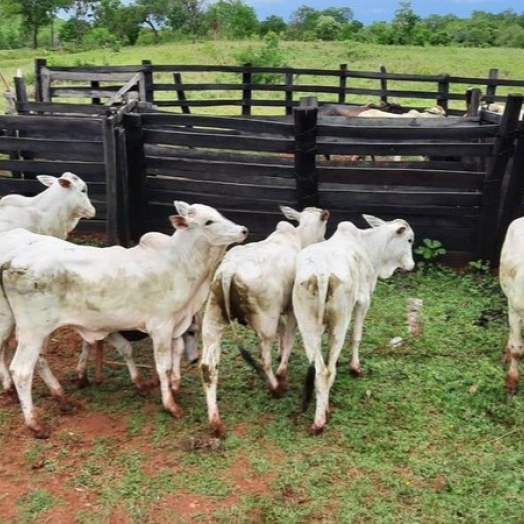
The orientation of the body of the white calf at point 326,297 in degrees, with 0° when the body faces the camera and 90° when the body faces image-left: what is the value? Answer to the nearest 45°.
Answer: approximately 225°

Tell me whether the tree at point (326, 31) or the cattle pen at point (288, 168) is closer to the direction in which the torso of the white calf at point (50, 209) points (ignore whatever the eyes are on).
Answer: the cattle pen

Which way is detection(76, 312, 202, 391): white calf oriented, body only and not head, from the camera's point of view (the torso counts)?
to the viewer's right

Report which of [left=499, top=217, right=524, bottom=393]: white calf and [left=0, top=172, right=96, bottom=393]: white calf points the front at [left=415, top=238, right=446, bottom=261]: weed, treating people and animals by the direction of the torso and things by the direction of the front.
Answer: [left=0, top=172, right=96, bottom=393]: white calf

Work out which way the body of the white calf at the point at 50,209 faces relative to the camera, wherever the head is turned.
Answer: to the viewer's right

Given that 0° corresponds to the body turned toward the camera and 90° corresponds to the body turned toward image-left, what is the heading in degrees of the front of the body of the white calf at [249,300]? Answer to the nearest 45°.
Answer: approximately 225°

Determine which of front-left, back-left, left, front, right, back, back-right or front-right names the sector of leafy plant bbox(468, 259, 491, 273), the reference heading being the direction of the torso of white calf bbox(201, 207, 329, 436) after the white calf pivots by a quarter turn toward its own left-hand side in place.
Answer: right

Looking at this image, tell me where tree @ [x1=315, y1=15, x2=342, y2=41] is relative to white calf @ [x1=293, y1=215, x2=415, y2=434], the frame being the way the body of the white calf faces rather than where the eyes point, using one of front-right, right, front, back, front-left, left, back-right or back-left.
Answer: front-left

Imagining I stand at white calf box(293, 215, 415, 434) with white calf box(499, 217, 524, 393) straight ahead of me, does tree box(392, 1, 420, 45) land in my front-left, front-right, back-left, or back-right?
front-left

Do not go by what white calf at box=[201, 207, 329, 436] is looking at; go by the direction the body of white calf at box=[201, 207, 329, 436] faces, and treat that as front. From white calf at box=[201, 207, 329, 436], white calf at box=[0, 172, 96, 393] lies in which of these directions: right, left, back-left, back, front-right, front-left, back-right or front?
left
